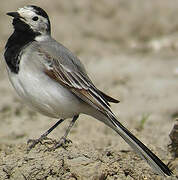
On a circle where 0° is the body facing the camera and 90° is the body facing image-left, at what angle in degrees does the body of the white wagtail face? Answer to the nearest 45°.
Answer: approximately 90°
